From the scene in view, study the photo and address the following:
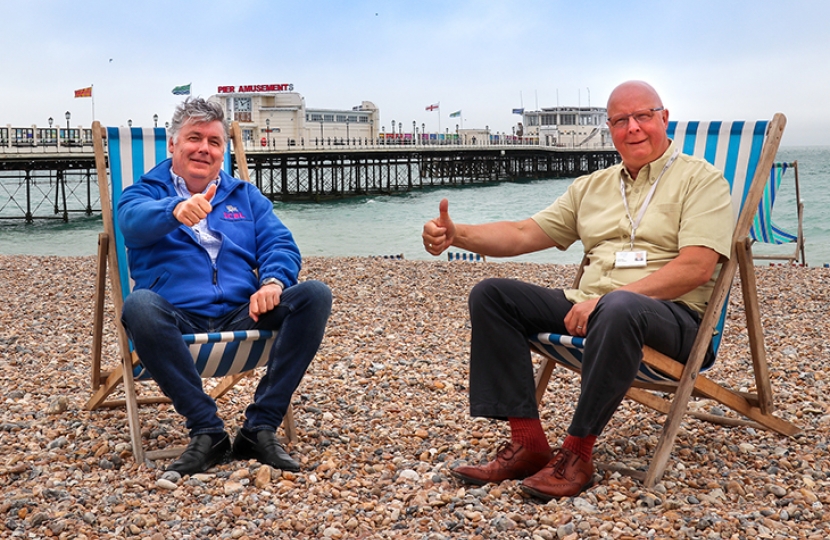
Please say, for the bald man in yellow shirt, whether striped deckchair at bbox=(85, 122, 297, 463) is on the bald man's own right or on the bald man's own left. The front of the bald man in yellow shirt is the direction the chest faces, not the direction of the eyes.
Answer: on the bald man's own right

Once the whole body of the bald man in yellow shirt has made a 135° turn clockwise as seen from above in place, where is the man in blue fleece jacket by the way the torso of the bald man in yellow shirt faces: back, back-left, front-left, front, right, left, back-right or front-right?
left

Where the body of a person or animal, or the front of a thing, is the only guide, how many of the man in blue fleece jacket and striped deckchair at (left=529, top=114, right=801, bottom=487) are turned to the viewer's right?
0

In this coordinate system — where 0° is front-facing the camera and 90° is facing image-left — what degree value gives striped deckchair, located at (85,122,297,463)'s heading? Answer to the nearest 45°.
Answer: approximately 315°

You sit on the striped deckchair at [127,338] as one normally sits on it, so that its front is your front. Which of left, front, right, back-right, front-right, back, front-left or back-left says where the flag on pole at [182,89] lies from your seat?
back-left

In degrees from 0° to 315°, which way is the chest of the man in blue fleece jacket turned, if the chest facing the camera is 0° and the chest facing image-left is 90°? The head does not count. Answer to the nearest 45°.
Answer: approximately 0°

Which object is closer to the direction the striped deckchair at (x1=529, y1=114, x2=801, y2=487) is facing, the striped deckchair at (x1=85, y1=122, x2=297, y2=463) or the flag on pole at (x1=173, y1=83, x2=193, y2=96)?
the striped deckchair

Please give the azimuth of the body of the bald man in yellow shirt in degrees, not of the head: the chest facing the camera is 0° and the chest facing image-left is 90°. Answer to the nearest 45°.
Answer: approximately 45°
